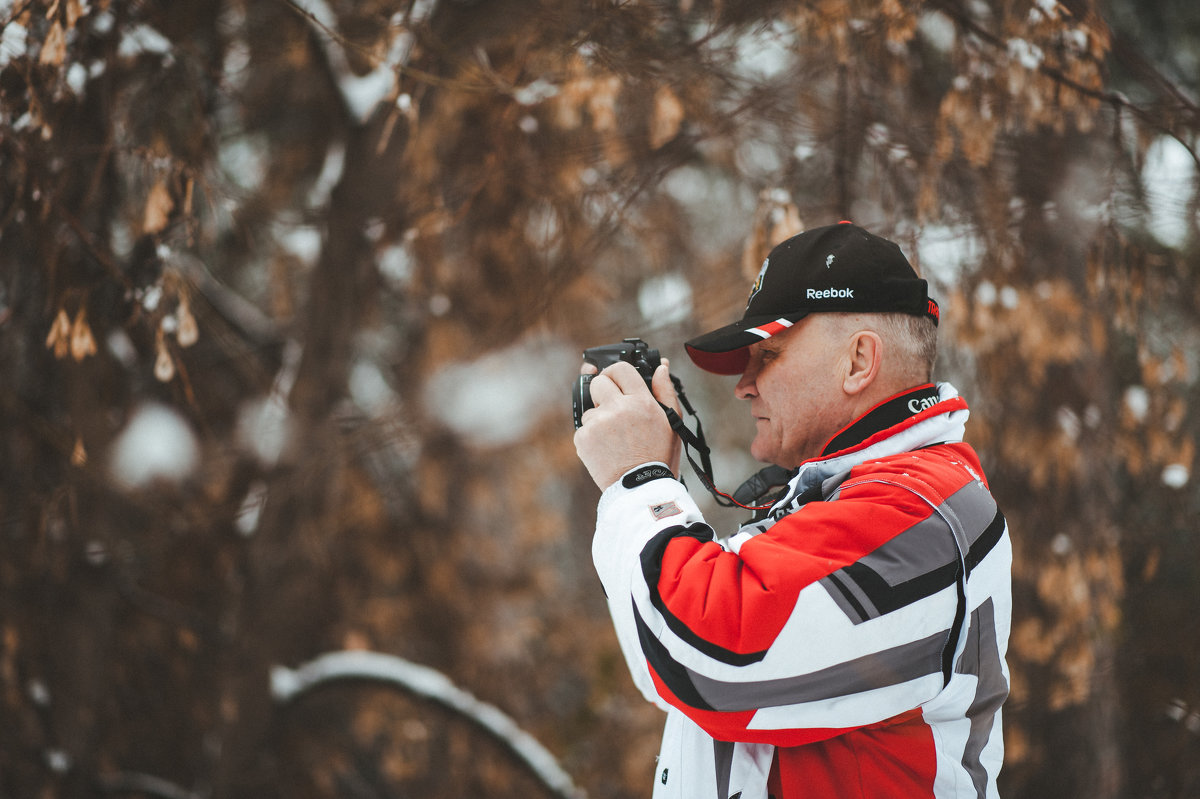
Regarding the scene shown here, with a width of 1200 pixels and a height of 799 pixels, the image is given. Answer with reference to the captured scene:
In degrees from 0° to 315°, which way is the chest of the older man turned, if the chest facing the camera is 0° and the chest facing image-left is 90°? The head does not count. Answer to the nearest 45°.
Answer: approximately 90°

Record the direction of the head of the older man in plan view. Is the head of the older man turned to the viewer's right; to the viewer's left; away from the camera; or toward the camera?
to the viewer's left
